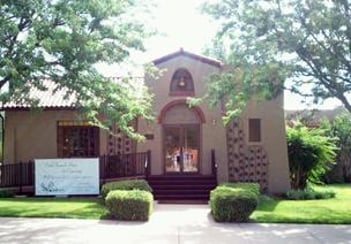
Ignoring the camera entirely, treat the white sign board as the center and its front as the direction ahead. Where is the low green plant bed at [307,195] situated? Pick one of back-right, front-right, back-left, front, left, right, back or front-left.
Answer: left

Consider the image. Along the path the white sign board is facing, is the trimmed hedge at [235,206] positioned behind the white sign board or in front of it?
in front

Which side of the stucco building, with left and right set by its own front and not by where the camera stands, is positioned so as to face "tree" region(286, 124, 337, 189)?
left

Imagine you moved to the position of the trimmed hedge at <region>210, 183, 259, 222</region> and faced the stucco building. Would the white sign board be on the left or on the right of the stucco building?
left

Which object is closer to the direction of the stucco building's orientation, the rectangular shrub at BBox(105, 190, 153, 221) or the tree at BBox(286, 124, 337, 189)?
the rectangular shrub

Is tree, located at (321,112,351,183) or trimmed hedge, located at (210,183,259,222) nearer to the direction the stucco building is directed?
the trimmed hedge

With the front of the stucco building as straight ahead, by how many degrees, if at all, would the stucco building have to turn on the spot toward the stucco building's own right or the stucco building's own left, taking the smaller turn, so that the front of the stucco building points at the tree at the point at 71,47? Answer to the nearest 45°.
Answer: approximately 45° to the stucco building's own right

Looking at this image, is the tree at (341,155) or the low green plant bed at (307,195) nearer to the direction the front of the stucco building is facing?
the low green plant bed

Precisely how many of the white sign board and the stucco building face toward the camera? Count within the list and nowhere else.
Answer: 2

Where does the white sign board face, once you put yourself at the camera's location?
facing the viewer
